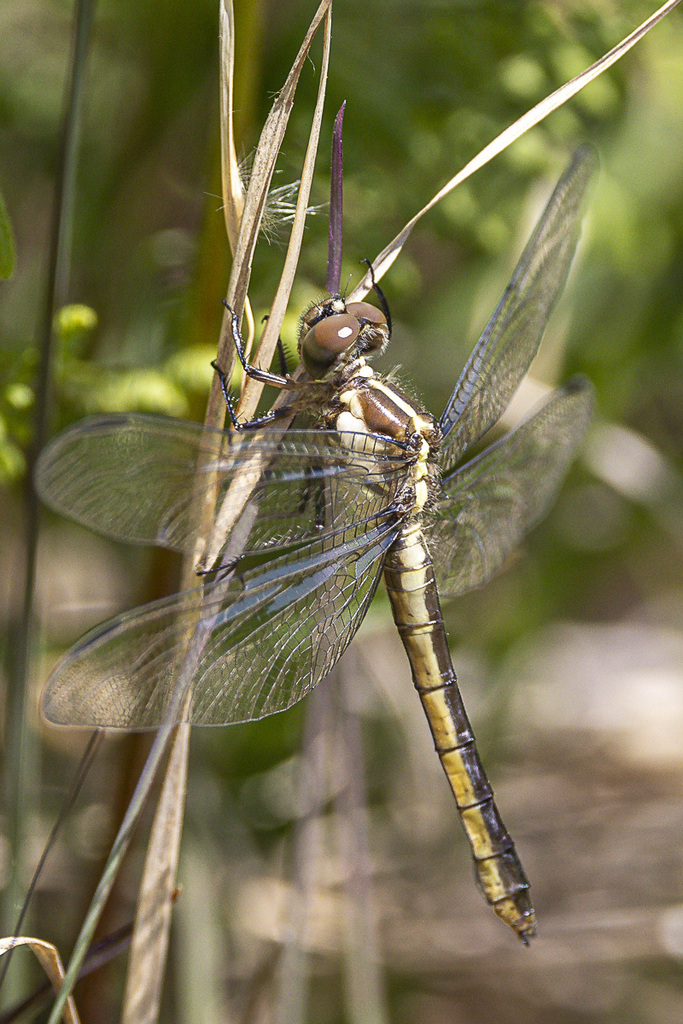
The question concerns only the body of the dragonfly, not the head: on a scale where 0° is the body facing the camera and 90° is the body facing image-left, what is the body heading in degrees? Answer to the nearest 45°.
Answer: approximately 135°

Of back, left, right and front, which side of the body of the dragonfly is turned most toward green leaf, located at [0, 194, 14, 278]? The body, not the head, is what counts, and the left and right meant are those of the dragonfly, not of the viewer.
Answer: left
